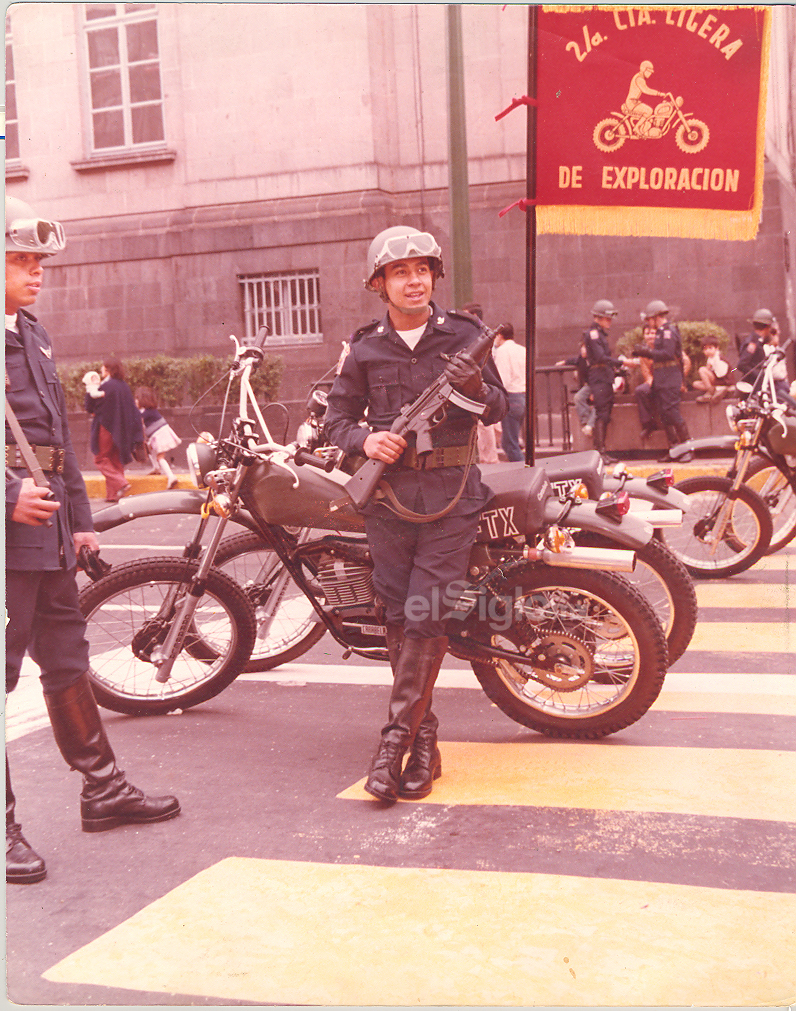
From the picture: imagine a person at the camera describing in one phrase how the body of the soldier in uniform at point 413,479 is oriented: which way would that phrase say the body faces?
toward the camera

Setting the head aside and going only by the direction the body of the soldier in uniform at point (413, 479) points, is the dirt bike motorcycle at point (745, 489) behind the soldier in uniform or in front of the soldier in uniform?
behind

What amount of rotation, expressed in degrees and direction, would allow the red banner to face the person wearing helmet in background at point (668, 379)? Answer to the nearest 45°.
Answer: approximately 180°

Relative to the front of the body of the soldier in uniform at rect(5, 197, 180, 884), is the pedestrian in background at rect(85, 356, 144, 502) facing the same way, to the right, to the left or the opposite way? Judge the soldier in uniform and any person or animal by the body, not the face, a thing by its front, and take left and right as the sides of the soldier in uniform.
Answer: the opposite way

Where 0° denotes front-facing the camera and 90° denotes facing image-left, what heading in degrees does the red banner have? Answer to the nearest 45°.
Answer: approximately 0°

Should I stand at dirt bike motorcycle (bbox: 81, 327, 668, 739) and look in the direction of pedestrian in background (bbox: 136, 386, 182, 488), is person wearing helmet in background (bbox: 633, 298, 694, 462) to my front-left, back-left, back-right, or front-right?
front-right

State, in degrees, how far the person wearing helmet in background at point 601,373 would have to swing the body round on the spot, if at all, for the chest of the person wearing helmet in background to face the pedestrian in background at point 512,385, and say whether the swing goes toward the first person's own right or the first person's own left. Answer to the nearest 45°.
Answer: approximately 135° to the first person's own right

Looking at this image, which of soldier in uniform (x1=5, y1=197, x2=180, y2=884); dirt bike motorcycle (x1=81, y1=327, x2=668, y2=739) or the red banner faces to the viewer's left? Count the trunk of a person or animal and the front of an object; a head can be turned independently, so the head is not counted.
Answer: the dirt bike motorcycle

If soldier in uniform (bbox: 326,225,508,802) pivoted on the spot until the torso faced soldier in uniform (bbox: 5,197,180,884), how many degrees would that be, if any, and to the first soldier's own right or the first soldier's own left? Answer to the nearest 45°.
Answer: approximately 45° to the first soldier's own right

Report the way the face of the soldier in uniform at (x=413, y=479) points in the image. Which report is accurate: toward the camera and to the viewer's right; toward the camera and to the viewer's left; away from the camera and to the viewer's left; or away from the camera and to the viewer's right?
toward the camera and to the viewer's right

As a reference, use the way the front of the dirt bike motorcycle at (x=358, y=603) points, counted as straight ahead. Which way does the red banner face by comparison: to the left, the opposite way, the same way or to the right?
to the left

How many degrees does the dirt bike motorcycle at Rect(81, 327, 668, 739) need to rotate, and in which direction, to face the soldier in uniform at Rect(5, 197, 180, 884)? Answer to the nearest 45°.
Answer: approximately 45° to its left

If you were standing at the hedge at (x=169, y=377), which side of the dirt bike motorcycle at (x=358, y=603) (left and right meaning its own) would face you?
right
